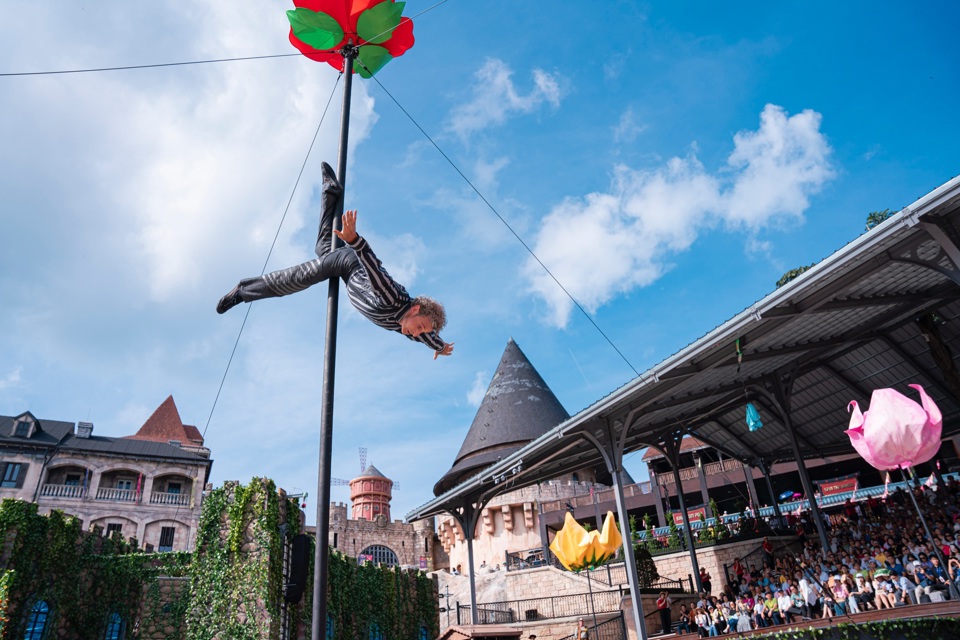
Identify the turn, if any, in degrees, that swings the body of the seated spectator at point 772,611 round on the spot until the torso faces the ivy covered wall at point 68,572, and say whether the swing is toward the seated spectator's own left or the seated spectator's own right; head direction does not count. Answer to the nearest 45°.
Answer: approximately 45° to the seated spectator's own right

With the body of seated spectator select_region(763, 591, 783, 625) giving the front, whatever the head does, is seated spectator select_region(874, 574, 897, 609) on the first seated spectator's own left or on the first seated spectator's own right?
on the first seated spectator's own left

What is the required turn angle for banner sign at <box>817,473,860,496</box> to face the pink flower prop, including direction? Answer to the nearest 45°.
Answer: approximately 45° to its left

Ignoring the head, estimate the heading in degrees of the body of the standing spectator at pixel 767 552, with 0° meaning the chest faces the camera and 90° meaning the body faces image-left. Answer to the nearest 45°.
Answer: approximately 45°

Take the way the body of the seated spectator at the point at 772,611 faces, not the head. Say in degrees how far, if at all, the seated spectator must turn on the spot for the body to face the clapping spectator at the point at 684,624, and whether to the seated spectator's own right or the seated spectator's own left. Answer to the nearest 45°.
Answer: approximately 90° to the seated spectator's own right

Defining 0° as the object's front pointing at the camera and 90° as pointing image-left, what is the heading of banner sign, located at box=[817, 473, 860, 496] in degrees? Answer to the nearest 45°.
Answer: approximately 45°

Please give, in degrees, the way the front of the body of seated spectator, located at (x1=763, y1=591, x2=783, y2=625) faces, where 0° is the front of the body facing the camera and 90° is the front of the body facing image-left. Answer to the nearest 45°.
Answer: approximately 45°
